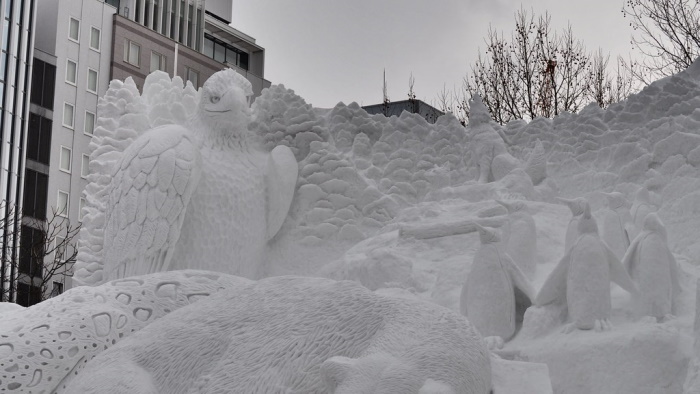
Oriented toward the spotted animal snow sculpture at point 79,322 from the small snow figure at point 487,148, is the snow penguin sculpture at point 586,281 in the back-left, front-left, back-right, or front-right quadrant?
front-left

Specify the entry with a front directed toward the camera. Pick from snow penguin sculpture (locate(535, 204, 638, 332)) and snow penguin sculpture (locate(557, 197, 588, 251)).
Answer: snow penguin sculpture (locate(535, 204, 638, 332))

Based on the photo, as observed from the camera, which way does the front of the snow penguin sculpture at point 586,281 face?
facing the viewer

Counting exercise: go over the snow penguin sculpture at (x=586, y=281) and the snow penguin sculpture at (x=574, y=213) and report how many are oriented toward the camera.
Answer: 1

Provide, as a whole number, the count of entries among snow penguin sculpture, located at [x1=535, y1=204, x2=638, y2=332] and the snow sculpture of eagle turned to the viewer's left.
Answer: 0

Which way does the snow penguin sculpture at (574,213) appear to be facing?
to the viewer's left
